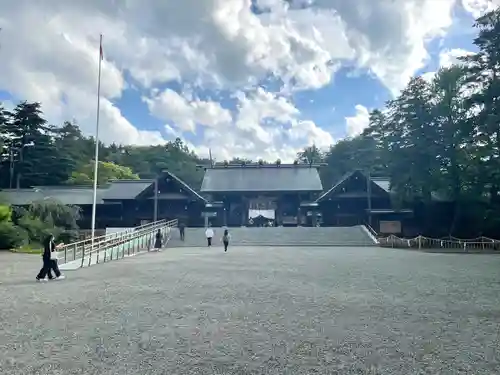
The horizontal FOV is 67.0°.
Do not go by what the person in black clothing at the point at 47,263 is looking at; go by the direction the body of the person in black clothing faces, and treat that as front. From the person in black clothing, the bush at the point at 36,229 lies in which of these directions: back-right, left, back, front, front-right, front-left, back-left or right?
left

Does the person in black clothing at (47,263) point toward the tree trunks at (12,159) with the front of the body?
no

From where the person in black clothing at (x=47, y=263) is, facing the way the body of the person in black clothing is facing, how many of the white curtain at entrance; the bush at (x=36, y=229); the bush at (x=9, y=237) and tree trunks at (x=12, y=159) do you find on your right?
0

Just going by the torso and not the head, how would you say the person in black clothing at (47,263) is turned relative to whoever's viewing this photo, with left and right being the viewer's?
facing to the right of the viewer

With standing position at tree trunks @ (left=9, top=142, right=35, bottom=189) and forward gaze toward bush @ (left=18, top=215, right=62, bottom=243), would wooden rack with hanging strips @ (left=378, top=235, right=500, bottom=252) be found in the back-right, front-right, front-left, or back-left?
front-left

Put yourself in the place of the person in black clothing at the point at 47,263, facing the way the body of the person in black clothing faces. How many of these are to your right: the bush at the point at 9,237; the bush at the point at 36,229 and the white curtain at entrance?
0

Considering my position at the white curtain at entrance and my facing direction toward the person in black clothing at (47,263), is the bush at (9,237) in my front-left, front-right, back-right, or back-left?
front-right

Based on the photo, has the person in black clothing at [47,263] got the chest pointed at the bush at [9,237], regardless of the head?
no

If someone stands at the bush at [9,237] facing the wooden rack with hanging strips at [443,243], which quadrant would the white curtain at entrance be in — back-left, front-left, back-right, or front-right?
front-left

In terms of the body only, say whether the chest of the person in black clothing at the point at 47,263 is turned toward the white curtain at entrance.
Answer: no
